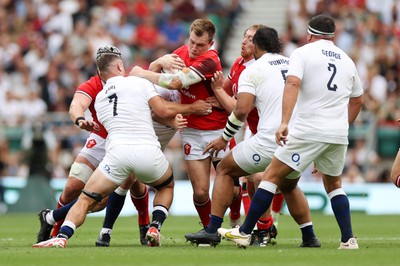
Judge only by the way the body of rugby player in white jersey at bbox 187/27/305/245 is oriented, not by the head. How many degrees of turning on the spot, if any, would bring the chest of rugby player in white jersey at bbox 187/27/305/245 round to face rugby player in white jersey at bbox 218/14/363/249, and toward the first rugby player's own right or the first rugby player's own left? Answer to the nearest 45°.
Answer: approximately 180°

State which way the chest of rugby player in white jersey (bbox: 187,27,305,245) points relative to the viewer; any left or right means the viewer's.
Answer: facing away from the viewer and to the left of the viewer

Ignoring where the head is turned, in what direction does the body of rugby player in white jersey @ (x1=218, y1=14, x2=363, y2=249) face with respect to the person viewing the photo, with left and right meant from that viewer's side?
facing away from the viewer and to the left of the viewer

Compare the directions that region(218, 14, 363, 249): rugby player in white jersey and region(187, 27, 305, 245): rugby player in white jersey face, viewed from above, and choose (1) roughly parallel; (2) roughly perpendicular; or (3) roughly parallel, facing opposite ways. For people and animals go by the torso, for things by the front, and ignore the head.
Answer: roughly parallel

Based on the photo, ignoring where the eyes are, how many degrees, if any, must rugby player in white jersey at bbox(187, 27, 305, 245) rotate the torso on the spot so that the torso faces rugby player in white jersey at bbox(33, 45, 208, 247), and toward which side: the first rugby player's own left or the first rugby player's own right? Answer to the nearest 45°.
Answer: approximately 45° to the first rugby player's own left

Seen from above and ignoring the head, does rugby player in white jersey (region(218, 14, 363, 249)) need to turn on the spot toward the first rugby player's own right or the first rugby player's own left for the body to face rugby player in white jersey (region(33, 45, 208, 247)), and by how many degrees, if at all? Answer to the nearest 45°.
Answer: approximately 45° to the first rugby player's own left

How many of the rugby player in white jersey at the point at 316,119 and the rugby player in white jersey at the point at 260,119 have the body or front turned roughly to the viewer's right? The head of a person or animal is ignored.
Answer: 0

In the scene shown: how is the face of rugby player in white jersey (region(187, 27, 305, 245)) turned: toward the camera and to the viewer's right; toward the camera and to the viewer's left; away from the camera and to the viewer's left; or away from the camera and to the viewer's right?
away from the camera and to the viewer's left
